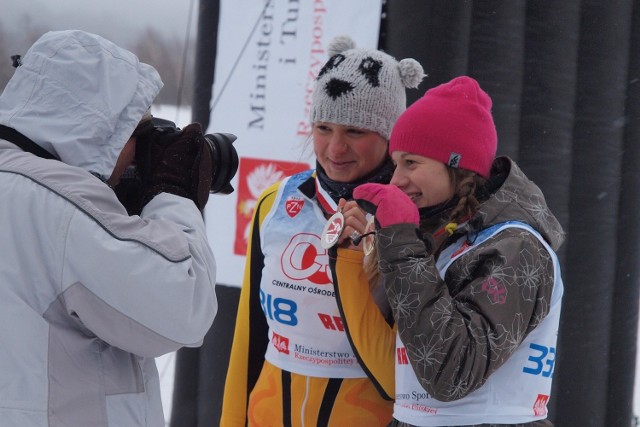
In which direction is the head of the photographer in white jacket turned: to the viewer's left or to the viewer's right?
to the viewer's right

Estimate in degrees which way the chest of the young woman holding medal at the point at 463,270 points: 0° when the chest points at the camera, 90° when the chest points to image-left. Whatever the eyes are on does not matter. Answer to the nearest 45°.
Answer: approximately 90°

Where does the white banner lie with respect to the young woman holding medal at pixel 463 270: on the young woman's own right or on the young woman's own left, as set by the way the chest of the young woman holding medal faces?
on the young woman's own right

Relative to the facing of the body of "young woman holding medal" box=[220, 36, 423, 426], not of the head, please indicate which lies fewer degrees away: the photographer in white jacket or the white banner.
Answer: the photographer in white jacket

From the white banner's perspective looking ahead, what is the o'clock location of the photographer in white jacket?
The photographer in white jacket is roughly at 12 o'clock from the white banner.

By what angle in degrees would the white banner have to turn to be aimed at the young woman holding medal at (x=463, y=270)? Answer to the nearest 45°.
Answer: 0° — it already faces them

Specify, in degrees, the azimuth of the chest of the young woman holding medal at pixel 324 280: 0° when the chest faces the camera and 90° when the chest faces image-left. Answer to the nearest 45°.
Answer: approximately 45°

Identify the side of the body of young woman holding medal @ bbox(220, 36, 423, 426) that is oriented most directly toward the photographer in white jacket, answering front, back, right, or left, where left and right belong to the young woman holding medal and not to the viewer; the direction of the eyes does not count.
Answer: front

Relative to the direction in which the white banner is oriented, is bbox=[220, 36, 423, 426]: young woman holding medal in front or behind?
in front

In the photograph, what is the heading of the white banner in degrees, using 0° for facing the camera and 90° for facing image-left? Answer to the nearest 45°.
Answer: approximately 0°
